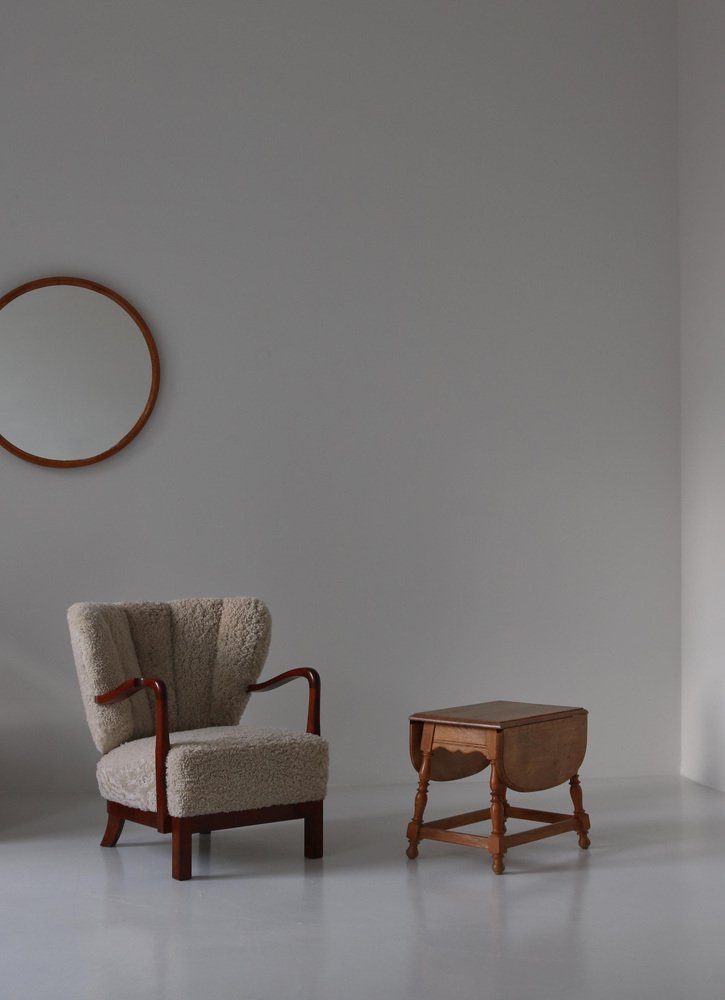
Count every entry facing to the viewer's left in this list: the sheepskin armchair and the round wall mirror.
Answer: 0

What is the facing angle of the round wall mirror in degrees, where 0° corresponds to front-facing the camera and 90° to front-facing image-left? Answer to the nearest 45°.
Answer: approximately 0°

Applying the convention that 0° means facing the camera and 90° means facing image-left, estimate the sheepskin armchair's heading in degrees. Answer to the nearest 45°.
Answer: approximately 315°
